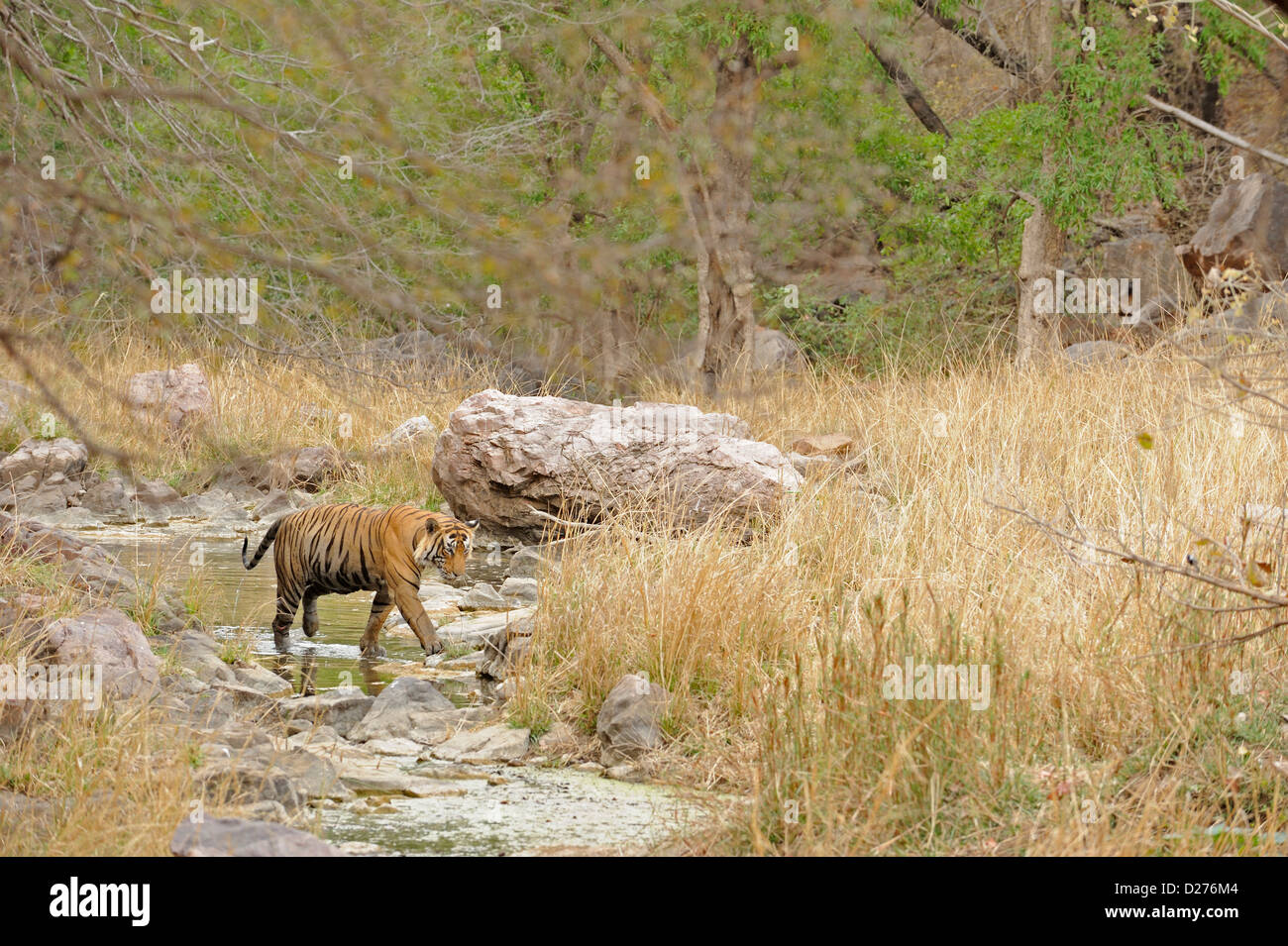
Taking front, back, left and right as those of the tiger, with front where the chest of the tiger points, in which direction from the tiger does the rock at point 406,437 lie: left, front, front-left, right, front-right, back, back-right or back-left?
left

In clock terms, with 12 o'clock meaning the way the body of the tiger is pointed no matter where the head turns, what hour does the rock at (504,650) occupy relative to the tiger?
The rock is roughly at 2 o'clock from the tiger.

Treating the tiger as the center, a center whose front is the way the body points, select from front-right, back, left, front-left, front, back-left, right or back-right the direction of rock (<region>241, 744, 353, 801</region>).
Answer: right

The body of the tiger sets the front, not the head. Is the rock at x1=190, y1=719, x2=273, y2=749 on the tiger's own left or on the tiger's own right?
on the tiger's own right

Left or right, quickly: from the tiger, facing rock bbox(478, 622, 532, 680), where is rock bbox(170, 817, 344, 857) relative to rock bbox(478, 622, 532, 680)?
right

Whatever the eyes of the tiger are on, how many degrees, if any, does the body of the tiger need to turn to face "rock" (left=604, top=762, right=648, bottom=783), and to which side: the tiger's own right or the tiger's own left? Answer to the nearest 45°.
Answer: approximately 90° to the tiger's own right

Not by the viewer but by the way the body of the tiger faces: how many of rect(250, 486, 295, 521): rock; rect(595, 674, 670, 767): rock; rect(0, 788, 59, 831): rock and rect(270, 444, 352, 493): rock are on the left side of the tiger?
2

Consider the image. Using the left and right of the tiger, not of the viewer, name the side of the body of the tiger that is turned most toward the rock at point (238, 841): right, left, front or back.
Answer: right

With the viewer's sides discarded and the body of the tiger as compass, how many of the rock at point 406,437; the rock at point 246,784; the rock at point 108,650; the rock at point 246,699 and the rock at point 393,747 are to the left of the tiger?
1

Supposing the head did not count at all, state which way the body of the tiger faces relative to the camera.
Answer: to the viewer's right

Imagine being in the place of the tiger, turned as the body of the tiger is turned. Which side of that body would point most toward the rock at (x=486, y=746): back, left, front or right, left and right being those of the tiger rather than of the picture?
right

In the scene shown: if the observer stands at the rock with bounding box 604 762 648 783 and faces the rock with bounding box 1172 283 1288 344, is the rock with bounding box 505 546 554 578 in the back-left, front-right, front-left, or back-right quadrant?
front-left

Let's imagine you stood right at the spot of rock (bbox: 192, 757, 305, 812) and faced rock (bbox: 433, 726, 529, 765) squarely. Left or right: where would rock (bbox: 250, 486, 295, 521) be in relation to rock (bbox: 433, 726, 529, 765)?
left
